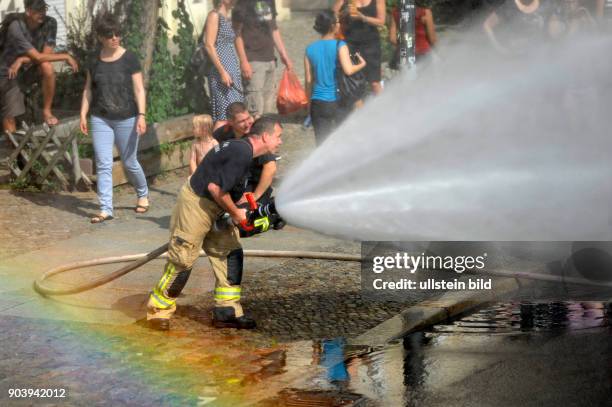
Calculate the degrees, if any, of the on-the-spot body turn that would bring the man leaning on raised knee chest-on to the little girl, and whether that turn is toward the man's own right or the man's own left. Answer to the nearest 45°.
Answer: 0° — they already face them

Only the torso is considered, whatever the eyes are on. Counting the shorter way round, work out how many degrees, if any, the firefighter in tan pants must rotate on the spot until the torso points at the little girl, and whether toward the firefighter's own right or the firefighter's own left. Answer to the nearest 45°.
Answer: approximately 90° to the firefighter's own left

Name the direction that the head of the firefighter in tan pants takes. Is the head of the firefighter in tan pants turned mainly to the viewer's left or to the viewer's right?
to the viewer's right

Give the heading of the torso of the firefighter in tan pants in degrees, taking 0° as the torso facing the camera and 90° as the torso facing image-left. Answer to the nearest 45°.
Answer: approximately 270°
